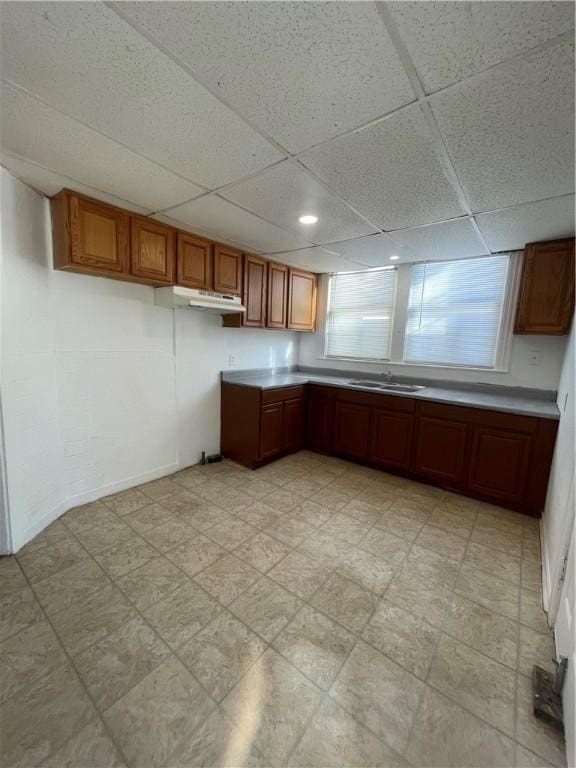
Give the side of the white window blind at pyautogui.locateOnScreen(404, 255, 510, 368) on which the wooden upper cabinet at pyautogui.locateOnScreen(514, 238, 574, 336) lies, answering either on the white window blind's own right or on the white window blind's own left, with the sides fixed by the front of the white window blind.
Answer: on the white window blind's own left

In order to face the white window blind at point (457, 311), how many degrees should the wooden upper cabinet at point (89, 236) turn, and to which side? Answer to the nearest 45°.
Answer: approximately 45° to its left

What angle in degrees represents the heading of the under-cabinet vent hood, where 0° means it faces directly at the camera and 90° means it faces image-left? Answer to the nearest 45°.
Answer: approximately 315°

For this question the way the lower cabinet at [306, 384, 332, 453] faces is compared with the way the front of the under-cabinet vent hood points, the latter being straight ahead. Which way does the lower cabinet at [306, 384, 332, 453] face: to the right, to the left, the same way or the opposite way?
to the right

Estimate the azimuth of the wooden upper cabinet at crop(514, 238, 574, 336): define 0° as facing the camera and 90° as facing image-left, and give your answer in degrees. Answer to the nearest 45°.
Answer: approximately 45°

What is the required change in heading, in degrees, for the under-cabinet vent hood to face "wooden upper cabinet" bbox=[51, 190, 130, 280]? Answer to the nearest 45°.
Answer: approximately 90° to its right

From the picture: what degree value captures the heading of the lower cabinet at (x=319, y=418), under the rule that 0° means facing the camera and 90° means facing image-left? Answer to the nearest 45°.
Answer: approximately 45°
